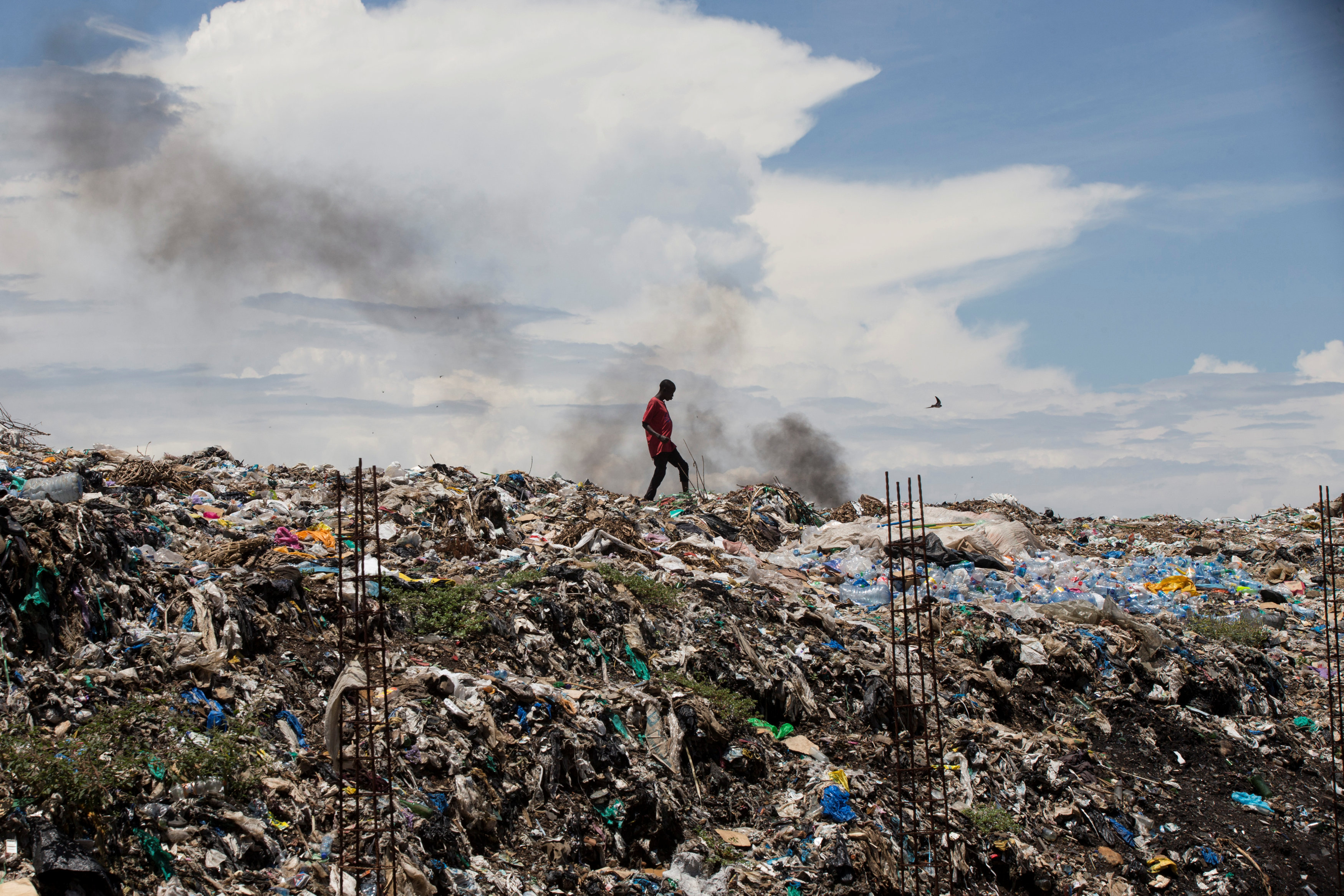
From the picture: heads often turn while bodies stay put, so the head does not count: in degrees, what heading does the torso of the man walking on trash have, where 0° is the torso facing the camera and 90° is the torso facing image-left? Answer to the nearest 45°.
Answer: approximately 270°

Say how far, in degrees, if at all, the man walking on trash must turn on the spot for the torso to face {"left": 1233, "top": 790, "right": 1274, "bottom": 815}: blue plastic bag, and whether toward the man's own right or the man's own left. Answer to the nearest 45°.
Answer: approximately 45° to the man's own right

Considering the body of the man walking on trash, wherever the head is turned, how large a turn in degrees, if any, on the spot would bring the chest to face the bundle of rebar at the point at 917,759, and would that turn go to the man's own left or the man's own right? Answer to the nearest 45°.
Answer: approximately 90° to the man's own right

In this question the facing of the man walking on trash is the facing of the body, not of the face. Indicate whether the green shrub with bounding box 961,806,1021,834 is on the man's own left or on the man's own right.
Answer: on the man's own right

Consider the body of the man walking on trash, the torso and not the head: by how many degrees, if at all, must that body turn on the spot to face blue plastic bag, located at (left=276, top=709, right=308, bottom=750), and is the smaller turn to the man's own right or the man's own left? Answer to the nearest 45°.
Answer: approximately 90° to the man's own right

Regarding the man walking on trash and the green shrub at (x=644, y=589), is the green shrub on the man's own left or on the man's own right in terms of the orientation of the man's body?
on the man's own right

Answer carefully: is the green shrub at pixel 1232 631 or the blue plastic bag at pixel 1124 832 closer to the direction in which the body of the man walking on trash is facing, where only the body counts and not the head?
the green shrub

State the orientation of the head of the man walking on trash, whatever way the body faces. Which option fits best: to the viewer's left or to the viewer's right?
to the viewer's right

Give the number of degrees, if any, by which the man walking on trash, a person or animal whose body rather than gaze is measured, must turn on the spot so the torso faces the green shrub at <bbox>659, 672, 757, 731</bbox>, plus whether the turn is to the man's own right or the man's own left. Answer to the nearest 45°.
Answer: approximately 90° to the man's own right

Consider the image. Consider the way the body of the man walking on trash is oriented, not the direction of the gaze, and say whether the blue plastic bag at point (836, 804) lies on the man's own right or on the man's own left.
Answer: on the man's own right

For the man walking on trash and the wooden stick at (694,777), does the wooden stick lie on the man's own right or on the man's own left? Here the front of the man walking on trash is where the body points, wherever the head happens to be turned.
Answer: on the man's own right
